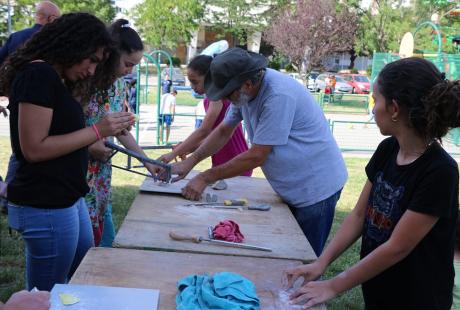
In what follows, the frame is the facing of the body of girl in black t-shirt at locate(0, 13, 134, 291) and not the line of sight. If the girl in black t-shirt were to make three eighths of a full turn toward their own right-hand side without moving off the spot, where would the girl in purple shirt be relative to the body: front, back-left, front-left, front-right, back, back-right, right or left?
back

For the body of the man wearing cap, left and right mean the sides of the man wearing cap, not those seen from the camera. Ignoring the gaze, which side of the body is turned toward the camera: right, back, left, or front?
left

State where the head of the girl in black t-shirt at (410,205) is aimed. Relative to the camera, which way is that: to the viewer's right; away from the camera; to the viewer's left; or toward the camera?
to the viewer's left

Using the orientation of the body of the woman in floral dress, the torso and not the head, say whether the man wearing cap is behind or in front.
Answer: in front

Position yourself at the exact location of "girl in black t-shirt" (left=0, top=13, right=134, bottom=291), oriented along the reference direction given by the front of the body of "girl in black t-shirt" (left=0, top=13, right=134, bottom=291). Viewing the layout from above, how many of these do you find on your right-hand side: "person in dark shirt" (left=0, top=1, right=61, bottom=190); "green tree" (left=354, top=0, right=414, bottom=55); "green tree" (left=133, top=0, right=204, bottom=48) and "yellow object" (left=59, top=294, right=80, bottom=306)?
1

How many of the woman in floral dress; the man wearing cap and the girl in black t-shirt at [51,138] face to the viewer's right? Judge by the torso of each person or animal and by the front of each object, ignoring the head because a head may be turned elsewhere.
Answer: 2

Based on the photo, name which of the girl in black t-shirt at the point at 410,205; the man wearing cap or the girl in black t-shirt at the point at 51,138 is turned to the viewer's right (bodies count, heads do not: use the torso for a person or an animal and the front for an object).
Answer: the girl in black t-shirt at the point at 51,138

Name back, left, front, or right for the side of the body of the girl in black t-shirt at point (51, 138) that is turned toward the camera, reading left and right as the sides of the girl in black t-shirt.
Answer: right

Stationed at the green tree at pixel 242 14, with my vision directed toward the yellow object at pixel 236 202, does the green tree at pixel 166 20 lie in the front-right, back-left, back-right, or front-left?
front-right

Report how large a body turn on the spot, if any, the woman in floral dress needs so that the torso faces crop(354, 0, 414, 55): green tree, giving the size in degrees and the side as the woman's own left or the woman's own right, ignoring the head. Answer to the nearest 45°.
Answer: approximately 45° to the woman's own left

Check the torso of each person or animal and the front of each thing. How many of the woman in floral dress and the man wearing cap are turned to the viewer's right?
1

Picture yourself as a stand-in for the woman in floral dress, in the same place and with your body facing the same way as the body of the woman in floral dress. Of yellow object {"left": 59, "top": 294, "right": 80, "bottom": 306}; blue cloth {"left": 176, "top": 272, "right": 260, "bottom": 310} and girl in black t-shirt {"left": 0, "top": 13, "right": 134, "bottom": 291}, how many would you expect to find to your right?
3

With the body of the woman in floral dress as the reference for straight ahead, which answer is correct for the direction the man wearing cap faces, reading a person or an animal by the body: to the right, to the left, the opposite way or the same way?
the opposite way

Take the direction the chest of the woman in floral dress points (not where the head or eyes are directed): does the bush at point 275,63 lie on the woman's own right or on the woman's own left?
on the woman's own left

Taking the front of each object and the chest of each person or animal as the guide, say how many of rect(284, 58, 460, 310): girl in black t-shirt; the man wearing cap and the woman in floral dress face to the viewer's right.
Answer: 1

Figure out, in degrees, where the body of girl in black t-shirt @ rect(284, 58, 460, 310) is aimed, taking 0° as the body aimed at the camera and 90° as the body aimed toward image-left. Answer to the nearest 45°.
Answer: approximately 45°

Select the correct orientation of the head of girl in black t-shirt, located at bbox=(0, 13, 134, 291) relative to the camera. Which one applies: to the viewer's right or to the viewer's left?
to the viewer's right

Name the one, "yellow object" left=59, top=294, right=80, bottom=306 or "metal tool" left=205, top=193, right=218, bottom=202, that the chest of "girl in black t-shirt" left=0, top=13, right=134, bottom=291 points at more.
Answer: the metal tool
